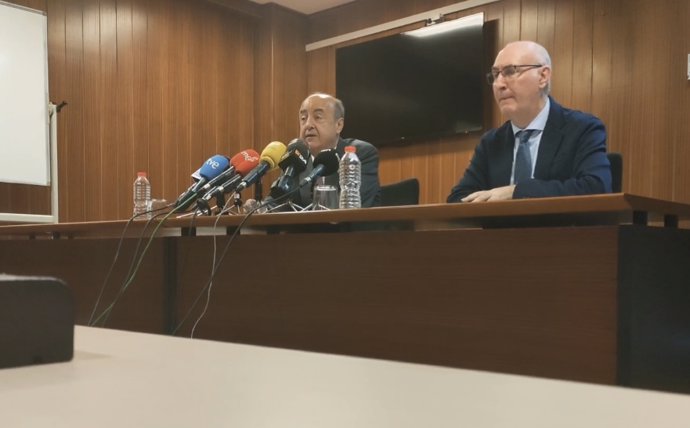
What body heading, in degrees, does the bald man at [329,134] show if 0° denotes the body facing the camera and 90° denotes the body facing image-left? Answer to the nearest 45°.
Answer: approximately 45°

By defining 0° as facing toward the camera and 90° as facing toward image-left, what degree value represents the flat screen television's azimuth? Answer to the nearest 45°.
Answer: approximately 45°

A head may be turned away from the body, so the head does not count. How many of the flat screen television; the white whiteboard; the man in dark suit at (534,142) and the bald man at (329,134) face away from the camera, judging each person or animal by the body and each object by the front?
0

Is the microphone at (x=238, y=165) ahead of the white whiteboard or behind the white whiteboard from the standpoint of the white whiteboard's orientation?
ahead

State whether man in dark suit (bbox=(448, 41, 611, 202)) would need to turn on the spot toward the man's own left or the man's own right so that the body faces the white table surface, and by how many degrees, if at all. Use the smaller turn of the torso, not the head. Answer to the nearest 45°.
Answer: approximately 45° to the man's own left

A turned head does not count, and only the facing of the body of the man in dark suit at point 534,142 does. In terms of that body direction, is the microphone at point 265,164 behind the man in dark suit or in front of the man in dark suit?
in front

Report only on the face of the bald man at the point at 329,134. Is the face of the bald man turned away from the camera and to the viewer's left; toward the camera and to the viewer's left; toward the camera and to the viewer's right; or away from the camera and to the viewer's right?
toward the camera and to the viewer's left

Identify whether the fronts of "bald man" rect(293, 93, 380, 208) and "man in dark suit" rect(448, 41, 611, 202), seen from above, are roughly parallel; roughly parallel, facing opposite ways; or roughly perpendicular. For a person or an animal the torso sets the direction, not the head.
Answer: roughly parallel

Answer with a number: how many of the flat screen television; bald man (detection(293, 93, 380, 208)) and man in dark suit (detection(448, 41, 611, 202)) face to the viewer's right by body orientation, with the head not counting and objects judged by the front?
0

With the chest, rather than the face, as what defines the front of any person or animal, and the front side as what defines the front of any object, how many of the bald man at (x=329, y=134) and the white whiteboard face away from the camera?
0

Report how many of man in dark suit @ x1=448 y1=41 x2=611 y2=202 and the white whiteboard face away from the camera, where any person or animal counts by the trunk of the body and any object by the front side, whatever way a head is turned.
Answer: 0

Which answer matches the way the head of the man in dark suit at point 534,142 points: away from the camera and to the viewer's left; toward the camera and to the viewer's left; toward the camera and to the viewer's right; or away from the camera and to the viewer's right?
toward the camera and to the viewer's left

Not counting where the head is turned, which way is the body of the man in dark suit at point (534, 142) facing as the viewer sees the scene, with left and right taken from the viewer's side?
facing the viewer and to the left of the viewer
